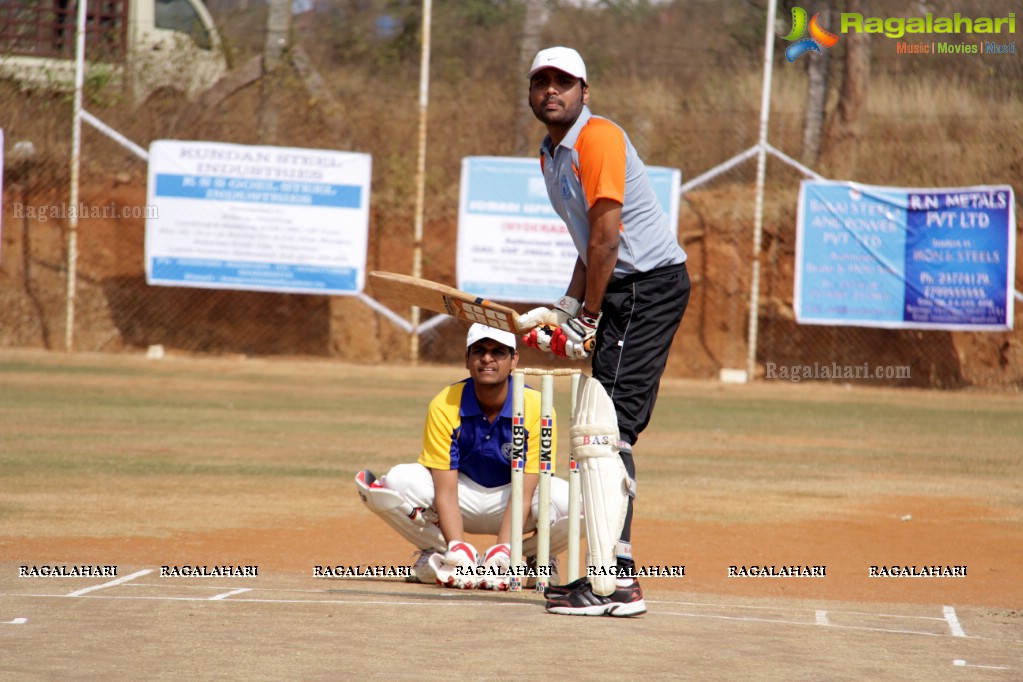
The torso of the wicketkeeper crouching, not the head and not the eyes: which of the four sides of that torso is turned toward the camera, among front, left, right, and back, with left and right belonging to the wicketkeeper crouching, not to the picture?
front

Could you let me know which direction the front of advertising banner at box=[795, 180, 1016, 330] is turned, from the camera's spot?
facing the viewer

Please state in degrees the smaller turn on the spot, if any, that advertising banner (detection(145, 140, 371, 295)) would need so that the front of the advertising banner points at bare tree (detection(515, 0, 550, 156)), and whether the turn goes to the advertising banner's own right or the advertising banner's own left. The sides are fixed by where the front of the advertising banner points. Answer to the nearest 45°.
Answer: approximately 135° to the advertising banner's own left

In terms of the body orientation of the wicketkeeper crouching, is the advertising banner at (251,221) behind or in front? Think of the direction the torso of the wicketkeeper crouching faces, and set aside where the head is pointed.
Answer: behind

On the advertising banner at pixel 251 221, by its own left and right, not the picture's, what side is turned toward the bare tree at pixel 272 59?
back

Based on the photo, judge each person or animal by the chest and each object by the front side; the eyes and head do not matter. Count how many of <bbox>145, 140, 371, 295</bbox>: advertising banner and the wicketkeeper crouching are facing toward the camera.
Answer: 2

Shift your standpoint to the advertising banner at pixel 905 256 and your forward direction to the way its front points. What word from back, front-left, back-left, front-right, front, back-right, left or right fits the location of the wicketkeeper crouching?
front

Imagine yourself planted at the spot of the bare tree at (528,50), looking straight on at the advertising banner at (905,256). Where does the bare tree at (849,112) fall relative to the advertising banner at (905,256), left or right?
left

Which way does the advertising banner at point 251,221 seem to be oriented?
toward the camera
